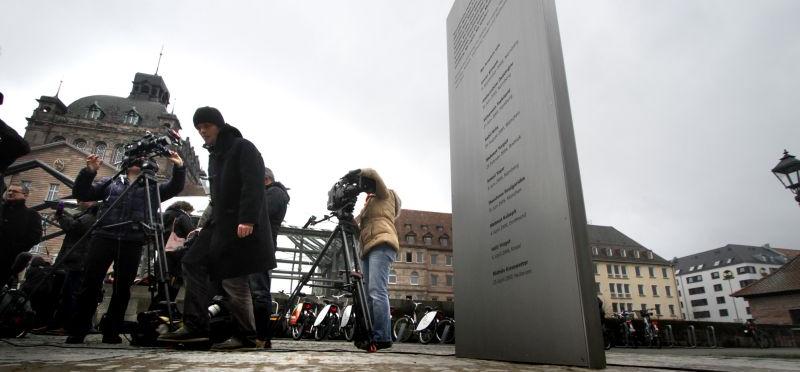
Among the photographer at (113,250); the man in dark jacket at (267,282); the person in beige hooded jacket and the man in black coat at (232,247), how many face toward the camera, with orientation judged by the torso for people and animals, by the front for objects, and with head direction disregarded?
1

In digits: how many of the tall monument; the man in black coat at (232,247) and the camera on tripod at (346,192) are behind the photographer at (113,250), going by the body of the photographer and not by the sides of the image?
0

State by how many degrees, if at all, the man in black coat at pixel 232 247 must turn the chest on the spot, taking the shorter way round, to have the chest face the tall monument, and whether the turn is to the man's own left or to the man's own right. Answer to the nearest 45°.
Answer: approximately 135° to the man's own left

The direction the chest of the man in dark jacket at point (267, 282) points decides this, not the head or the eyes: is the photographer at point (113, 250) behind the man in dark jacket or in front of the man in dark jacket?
in front

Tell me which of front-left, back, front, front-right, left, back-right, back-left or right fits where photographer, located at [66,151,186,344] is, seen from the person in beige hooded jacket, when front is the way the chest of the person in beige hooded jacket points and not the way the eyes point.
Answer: front

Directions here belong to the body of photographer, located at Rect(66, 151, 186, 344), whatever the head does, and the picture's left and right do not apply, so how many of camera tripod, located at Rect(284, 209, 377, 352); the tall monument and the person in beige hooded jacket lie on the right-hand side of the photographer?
0

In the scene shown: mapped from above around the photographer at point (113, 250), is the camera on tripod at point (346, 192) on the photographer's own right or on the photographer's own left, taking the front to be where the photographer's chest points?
on the photographer's own left

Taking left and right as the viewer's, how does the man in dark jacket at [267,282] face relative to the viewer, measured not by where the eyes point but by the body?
facing to the left of the viewer

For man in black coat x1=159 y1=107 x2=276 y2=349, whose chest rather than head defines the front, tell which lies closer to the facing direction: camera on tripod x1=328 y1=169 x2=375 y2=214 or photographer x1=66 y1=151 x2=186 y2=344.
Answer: the photographer

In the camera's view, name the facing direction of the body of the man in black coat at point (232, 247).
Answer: to the viewer's left

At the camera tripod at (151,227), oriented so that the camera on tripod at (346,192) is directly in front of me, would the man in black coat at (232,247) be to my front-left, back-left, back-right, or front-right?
front-right

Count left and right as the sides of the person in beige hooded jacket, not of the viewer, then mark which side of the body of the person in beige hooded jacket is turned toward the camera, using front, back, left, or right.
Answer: left

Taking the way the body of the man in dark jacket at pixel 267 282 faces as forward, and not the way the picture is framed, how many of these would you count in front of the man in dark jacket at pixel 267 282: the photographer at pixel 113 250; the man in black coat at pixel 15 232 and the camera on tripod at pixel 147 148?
3
